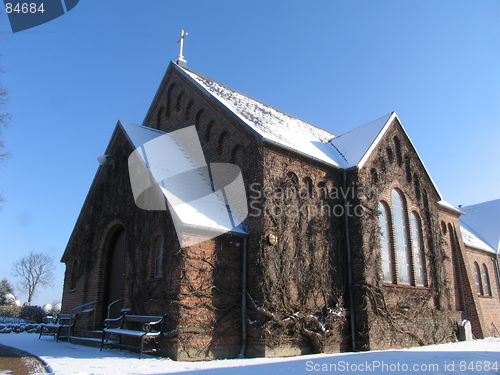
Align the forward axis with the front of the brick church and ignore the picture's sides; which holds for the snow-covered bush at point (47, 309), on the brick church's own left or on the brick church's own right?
on the brick church's own right

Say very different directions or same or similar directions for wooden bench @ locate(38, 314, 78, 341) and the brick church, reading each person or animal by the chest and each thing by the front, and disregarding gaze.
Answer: same or similar directions

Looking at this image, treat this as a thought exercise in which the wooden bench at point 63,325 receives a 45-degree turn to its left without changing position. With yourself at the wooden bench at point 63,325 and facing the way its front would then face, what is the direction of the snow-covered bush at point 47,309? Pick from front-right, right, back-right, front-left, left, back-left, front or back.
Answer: back

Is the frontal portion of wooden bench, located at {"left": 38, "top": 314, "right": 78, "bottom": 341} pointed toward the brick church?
no

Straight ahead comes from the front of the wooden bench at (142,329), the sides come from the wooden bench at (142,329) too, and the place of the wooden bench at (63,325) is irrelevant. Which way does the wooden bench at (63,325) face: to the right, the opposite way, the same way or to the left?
the same way

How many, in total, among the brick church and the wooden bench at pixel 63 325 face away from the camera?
0

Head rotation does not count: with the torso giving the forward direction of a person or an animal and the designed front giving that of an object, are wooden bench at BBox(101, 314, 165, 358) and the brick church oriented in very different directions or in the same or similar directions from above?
same or similar directions

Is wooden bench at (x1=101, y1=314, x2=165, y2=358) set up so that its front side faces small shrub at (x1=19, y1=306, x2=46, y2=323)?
no

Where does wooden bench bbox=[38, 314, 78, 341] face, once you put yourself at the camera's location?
facing the viewer and to the left of the viewer

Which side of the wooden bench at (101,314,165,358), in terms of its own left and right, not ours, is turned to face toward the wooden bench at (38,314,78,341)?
right

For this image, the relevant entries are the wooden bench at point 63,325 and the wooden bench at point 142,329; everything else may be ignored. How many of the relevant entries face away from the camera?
0

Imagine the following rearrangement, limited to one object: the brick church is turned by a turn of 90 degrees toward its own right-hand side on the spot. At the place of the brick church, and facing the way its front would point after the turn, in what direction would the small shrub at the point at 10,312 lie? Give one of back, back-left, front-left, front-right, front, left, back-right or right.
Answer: front

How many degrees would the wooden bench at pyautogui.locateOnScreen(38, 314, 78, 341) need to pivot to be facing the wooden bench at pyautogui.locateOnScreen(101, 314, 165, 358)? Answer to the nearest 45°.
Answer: approximately 45° to its left
